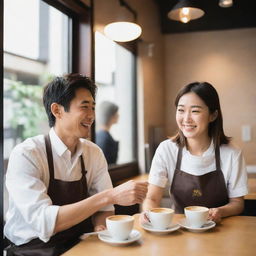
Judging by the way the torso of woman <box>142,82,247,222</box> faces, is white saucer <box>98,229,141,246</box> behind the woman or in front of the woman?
in front

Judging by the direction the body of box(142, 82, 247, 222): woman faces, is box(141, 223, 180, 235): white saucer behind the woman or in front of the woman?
in front

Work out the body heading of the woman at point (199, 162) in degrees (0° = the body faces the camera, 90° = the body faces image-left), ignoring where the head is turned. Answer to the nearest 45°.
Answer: approximately 0°

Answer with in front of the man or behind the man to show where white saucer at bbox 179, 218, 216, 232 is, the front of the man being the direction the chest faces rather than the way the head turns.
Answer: in front

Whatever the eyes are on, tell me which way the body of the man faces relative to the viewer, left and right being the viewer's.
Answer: facing the viewer and to the right of the viewer

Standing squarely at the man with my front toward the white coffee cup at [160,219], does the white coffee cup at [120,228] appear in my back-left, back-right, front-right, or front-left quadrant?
front-right

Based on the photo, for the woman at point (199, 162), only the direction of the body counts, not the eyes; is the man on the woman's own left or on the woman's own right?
on the woman's own right

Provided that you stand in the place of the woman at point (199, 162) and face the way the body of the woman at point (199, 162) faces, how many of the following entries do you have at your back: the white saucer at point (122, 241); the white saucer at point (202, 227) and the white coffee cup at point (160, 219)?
0

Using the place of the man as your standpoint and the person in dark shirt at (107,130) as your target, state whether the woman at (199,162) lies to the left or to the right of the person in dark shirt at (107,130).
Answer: right

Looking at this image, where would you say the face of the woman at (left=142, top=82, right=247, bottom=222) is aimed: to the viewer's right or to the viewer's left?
to the viewer's left

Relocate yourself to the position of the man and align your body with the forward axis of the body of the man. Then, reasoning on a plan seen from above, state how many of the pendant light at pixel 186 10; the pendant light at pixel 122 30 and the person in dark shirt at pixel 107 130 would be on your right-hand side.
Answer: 0

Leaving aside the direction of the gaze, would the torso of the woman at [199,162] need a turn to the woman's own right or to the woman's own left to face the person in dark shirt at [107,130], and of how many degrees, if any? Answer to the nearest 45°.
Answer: approximately 135° to the woman's own right

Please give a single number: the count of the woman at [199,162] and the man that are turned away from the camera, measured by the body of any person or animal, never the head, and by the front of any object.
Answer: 0
